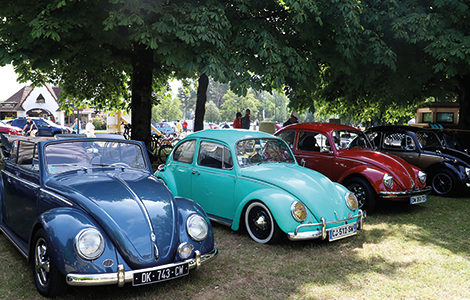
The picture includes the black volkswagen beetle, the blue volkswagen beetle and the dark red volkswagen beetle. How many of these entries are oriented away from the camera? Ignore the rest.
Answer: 0

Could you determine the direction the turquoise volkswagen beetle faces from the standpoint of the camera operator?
facing the viewer and to the right of the viewer

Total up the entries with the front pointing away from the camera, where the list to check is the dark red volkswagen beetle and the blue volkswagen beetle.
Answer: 0

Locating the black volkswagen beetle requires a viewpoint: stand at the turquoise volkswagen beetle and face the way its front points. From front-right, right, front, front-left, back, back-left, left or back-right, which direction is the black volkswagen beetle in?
left

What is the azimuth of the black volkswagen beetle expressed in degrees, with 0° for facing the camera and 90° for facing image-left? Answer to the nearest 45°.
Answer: approximately 315°

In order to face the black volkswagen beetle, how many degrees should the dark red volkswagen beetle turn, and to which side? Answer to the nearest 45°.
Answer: approximately 90° to its left

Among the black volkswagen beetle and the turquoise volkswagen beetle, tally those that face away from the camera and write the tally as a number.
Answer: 0

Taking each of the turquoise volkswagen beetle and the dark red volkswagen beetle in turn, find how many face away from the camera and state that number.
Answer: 0

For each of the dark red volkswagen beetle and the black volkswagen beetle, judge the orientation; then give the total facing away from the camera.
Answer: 0
